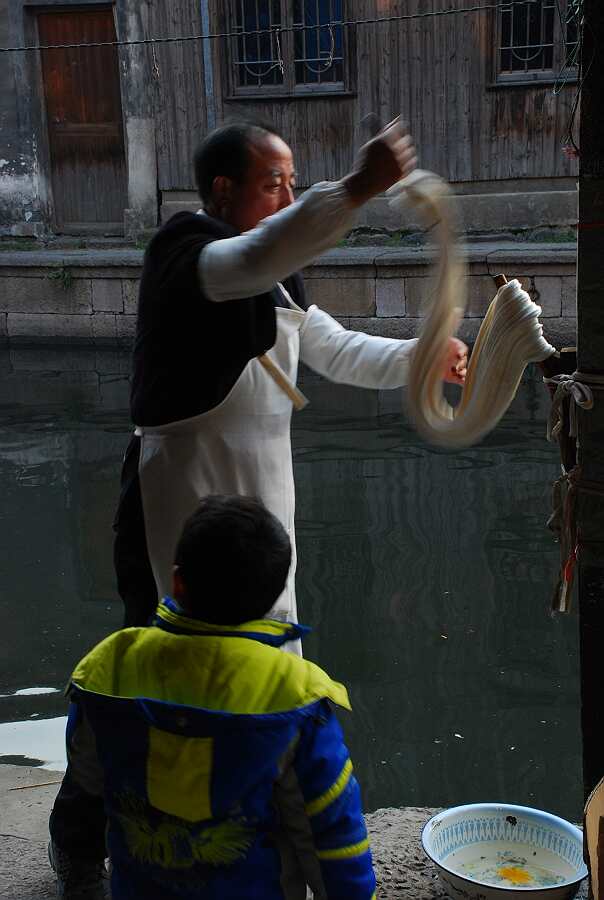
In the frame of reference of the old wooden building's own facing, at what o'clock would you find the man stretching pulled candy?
The man stretching pulled candy is roughly at 12 o'clock from the old wooden building.

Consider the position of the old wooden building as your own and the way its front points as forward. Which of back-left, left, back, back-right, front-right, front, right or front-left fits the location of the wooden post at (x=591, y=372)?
front

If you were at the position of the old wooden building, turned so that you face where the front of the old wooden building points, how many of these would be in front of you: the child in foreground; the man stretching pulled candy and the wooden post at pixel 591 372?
3

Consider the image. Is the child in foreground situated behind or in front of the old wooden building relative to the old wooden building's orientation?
in front

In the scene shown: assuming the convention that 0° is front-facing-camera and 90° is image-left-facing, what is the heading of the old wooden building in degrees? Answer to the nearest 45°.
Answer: approximately 0°

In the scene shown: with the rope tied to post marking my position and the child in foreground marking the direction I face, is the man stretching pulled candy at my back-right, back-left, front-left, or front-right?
front-right

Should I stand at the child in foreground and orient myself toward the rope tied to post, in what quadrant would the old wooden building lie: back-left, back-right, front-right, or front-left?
front-left

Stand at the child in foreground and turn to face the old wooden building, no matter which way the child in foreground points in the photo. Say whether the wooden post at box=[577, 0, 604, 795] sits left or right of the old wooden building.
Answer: right

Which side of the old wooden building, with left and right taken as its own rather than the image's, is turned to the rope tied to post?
front
